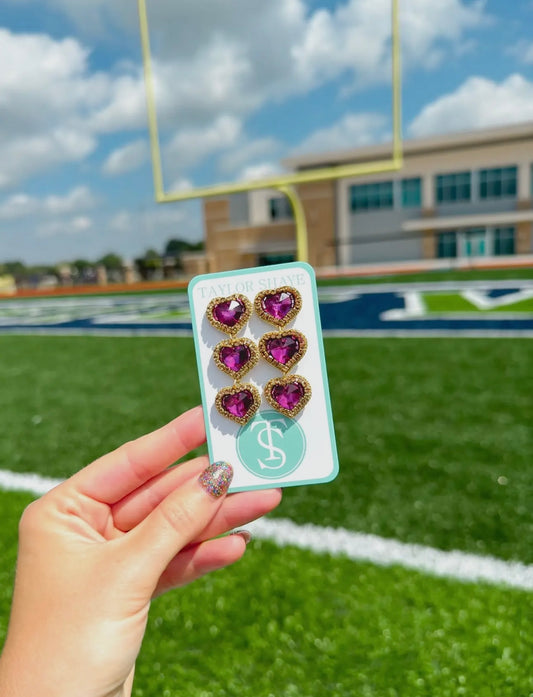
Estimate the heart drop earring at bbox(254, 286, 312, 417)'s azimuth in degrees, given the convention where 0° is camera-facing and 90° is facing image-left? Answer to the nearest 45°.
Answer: approximately 0°

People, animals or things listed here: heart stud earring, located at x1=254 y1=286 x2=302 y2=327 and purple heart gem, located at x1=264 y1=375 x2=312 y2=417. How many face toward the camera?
2

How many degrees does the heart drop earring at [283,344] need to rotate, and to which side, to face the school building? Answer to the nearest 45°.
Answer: approximately 180°
